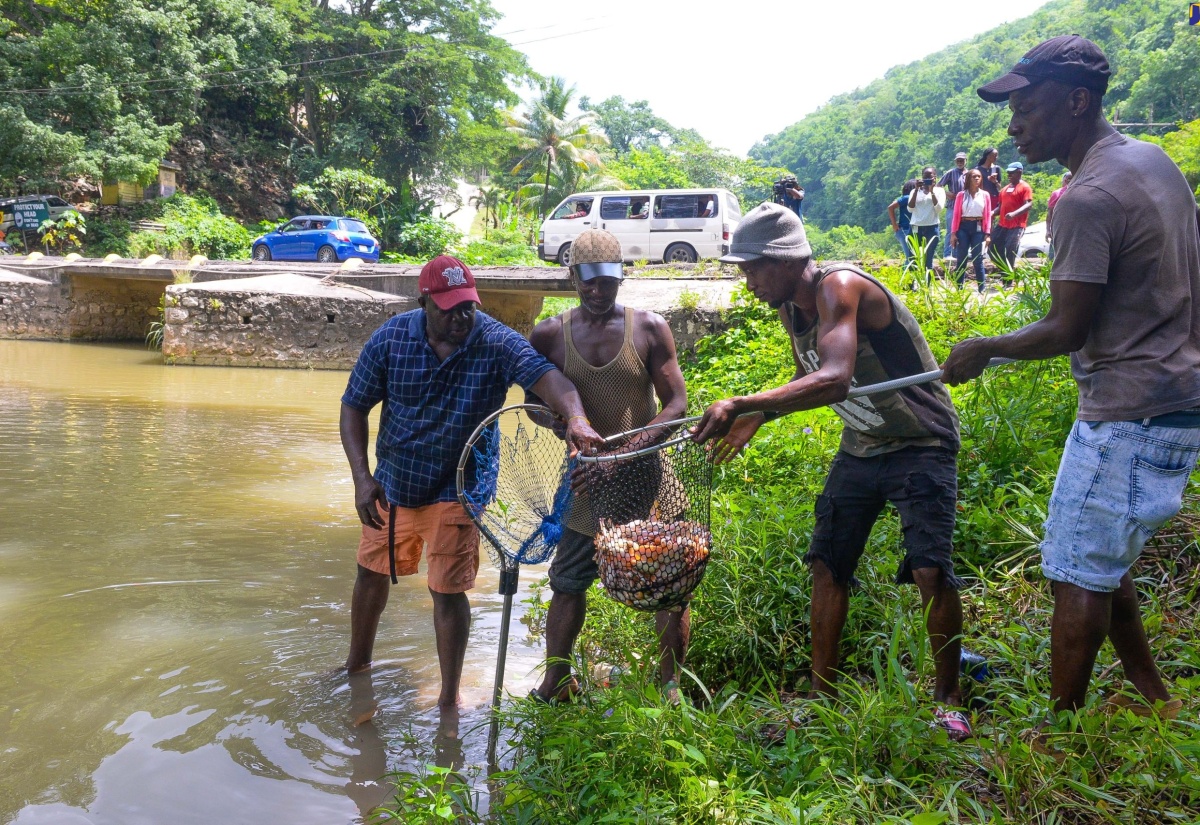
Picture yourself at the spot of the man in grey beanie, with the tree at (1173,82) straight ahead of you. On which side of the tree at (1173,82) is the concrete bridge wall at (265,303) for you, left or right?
left

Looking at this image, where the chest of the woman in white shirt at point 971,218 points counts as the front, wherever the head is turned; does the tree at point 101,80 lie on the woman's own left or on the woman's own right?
on the woman's own right

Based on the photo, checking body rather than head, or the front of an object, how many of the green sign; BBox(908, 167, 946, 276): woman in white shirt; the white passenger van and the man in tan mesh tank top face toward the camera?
3

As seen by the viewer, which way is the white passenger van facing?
to the viewer's left

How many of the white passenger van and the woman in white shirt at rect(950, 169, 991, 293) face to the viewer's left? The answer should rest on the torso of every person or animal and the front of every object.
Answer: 1

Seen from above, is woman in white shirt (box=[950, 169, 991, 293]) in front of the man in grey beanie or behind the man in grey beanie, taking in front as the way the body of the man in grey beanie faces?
behind

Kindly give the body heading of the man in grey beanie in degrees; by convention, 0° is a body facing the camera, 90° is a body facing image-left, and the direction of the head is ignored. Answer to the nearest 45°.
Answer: approximately 45°

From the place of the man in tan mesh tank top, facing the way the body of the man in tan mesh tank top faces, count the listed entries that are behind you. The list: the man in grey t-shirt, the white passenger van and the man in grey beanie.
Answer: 1
